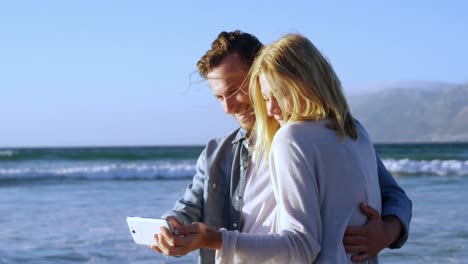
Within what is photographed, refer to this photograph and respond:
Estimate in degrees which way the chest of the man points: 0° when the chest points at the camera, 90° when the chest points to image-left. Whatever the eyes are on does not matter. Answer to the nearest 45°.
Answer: approximately 45°
